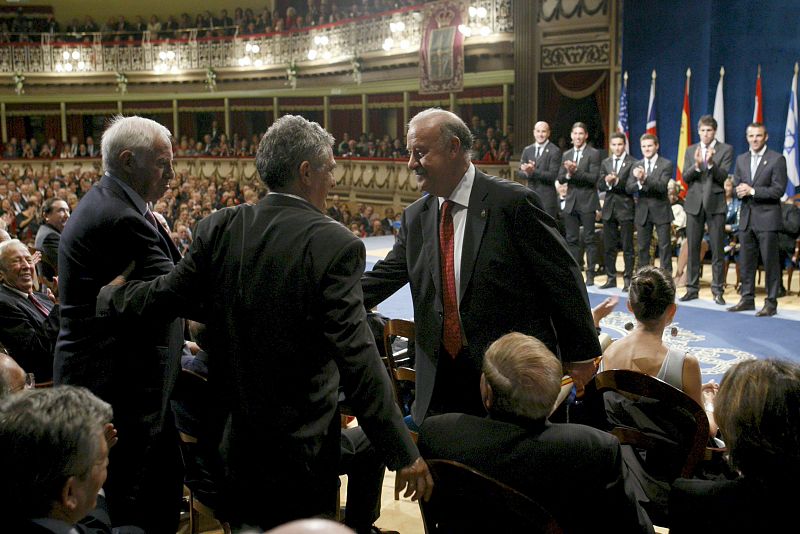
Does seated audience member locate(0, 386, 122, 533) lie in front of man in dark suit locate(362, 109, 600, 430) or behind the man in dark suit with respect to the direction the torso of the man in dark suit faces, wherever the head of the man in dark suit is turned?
in front

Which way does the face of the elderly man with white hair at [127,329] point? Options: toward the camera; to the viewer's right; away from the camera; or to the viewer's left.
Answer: to the viewer's right

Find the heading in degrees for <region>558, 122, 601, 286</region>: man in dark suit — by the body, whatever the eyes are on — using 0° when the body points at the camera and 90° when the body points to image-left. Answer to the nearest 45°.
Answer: approximately 45°

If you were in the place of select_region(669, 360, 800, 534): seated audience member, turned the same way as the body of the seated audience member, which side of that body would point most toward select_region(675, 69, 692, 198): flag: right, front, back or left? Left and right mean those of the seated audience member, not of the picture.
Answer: front

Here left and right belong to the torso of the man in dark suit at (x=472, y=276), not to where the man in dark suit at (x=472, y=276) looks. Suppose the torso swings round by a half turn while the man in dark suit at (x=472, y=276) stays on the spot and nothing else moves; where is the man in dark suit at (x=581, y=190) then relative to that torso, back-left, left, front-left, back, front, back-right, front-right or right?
front-left

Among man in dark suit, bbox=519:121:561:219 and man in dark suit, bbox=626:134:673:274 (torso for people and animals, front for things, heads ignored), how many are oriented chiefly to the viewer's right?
0

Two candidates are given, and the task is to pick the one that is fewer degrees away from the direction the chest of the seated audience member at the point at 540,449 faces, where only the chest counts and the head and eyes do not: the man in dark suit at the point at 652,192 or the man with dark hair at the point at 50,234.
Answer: the man in dark suit

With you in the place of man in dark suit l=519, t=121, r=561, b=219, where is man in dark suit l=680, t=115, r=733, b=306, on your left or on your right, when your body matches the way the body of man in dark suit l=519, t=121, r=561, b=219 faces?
on your left

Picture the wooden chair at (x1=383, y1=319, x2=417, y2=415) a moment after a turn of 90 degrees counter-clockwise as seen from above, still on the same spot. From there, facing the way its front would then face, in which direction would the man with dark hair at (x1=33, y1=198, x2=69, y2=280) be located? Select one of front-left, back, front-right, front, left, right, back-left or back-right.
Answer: front

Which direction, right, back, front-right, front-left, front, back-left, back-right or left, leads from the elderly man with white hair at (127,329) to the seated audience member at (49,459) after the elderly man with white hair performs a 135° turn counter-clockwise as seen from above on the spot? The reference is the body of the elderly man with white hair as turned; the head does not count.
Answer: back-left

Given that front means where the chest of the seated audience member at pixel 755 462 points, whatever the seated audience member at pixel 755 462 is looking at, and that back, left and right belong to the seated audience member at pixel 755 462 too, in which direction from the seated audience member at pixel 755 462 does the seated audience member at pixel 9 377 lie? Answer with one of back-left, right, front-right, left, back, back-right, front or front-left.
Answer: left

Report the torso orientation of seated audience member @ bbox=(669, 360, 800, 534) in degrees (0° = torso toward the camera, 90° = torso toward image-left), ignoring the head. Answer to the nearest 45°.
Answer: approximately 180°

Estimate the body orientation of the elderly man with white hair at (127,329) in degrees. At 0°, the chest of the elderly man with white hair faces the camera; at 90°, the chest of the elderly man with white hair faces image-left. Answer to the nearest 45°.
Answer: approximately 270°

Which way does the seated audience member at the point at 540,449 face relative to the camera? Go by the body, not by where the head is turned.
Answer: away from the camera
